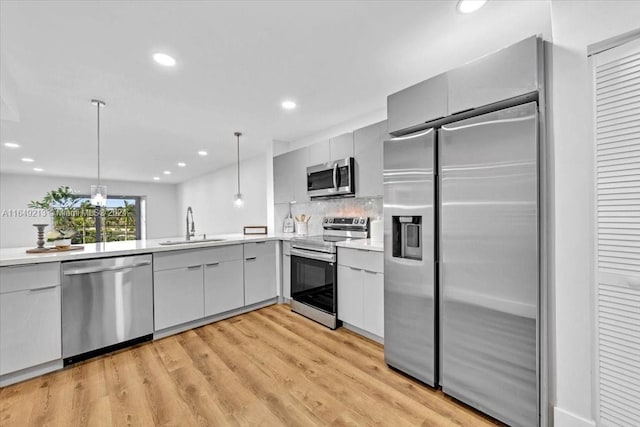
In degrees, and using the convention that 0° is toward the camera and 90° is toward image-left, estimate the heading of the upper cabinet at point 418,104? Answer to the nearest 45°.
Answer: approximately 45°

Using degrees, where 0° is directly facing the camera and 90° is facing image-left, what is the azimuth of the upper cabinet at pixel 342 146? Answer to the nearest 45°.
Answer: approximately 45°

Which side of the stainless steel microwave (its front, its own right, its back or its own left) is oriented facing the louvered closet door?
left

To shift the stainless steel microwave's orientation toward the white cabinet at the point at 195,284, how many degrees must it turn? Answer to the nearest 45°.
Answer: approximately 45° to its right

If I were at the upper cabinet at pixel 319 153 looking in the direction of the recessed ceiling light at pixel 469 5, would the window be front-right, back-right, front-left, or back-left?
back-right

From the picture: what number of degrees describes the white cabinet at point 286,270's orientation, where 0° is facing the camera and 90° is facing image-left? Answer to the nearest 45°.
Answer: approximately 45°

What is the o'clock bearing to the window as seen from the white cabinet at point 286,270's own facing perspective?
The window is roughly at 3 o'clock from the white cabinet.

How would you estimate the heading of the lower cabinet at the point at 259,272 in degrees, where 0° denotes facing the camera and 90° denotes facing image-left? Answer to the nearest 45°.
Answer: approximately 315°

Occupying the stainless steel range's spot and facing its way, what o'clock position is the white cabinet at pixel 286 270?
The white cabinet is roughly at 3 o'clock from the stainless steel range.
